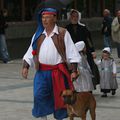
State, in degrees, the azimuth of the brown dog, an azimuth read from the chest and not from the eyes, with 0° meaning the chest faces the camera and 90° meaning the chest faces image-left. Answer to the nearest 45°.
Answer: approximately 45°

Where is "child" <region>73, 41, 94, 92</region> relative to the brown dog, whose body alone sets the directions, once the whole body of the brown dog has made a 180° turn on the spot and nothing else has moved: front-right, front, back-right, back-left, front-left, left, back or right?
front-left

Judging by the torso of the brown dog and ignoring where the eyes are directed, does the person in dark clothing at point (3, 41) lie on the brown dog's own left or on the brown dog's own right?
on the brown dog's own right

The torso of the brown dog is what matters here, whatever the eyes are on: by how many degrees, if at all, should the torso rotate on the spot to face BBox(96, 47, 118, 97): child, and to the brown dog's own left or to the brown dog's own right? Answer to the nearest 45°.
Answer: approximately 135° to the brown dog's own right
